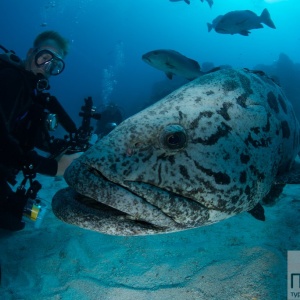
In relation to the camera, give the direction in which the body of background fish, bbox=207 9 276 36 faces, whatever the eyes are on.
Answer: to the viewer's left

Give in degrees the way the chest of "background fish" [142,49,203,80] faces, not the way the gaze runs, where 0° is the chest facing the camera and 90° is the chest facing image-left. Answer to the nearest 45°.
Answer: approximately 90°

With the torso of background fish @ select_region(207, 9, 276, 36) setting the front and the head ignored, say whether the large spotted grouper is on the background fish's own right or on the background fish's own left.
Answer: on the background fish's own left

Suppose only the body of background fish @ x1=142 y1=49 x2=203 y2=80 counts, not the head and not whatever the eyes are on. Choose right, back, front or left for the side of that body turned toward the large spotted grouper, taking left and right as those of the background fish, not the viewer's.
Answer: left

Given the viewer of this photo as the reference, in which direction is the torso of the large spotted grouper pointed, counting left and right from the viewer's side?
facing the viewer and to the left of the viewer

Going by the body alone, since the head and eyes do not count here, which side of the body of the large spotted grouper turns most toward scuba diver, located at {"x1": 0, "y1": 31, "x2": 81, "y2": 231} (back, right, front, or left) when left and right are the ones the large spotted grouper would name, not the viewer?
right

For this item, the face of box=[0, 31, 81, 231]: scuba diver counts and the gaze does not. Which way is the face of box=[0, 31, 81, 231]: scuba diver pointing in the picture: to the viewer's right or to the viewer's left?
to the viewer's right

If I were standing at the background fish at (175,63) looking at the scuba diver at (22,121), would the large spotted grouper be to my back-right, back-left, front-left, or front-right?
front-left

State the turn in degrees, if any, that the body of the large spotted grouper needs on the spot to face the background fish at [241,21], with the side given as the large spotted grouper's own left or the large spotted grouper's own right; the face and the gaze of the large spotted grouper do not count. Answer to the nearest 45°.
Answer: approximately 135° to the large spotted grouper's own right

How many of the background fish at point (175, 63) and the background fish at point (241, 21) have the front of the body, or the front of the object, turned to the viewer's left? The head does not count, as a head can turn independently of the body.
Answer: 2
